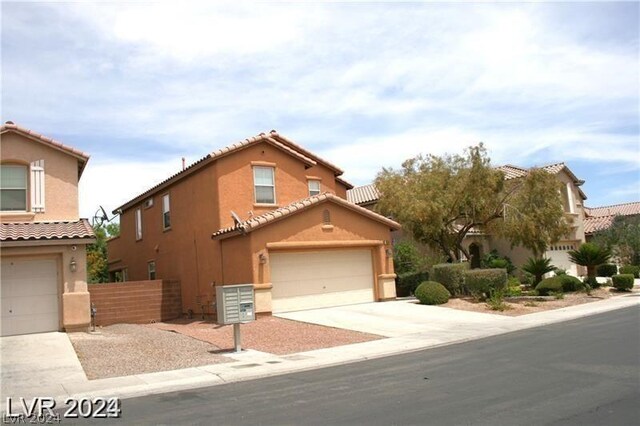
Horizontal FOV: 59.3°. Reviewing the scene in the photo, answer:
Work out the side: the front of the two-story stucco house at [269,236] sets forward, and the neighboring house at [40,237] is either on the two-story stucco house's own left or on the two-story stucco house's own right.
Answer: on the two-story stucco house's own right

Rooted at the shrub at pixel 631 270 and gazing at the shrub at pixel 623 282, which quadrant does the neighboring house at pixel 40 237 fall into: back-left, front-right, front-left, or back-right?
front-right

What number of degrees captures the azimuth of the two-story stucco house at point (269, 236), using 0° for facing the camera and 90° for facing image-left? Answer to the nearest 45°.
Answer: approximately 315°

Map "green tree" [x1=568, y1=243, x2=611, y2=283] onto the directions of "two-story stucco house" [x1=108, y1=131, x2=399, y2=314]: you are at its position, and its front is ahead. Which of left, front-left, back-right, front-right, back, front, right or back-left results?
front-left

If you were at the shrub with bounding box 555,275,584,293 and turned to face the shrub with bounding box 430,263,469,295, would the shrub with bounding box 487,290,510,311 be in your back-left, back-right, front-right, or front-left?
front-left

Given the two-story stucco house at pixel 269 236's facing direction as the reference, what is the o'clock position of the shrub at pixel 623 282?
The shrub is roughly at 10 o'clock from the two-story stucco house.

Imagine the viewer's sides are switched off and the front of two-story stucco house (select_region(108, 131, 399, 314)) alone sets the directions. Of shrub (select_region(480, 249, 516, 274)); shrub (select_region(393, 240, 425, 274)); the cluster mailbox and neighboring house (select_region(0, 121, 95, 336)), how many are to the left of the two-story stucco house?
2

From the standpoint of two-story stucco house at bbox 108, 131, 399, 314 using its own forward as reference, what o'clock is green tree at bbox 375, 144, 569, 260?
The green tree is roughly at 10 o'clock from the two-story stucco house.

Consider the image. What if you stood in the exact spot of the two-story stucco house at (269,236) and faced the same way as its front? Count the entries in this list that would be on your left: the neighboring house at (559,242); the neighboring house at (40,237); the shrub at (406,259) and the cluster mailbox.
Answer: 2

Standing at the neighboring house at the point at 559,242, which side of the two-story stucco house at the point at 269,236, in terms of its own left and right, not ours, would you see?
left

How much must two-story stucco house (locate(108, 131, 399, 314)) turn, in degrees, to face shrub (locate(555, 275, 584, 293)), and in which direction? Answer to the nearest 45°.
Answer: approximately 45° to its left

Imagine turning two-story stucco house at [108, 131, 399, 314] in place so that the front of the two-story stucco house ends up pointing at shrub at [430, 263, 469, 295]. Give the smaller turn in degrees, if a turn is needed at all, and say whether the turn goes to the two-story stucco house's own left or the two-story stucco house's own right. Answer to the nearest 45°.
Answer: approximately 45° to the two-story stucco house's own left

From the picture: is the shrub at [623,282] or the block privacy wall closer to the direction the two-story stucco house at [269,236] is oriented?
the shrub

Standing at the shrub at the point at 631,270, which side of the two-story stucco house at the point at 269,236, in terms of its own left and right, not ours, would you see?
left

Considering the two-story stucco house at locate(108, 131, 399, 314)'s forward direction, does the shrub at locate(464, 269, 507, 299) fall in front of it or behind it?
in front

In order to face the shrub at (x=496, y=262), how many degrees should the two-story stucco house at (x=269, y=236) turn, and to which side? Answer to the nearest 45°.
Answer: approximately 90° to its left
